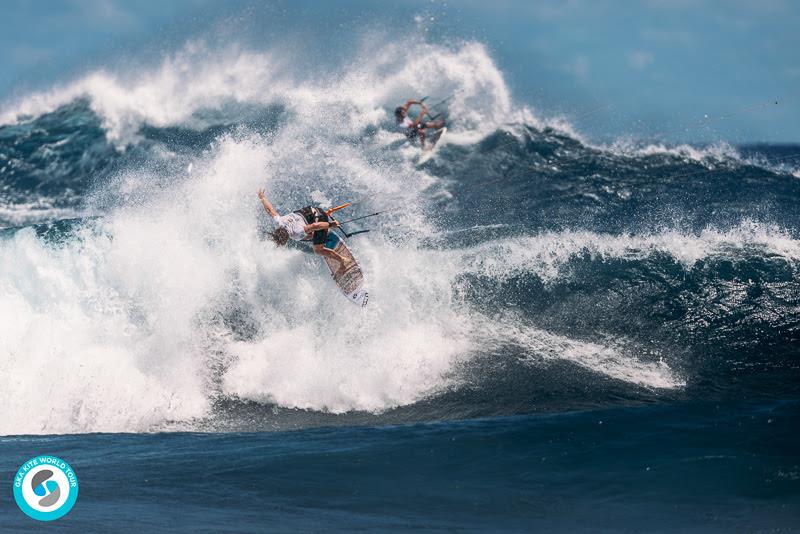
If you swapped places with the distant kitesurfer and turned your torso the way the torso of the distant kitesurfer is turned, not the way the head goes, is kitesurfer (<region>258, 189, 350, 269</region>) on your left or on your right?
on your right
